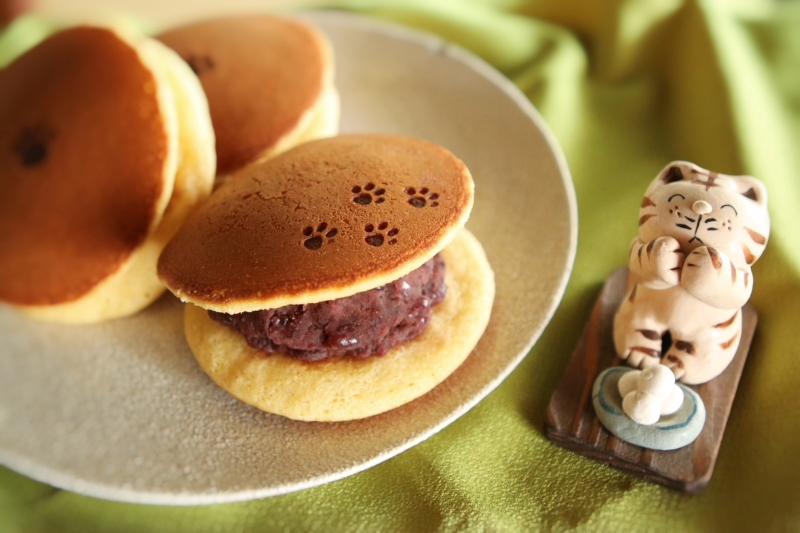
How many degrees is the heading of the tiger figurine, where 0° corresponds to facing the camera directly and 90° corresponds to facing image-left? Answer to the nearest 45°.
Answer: approximately 0°

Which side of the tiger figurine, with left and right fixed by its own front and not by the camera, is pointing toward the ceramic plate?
right

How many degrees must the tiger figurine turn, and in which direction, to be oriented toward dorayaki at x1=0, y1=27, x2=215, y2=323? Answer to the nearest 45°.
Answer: approximately 90° to its right
